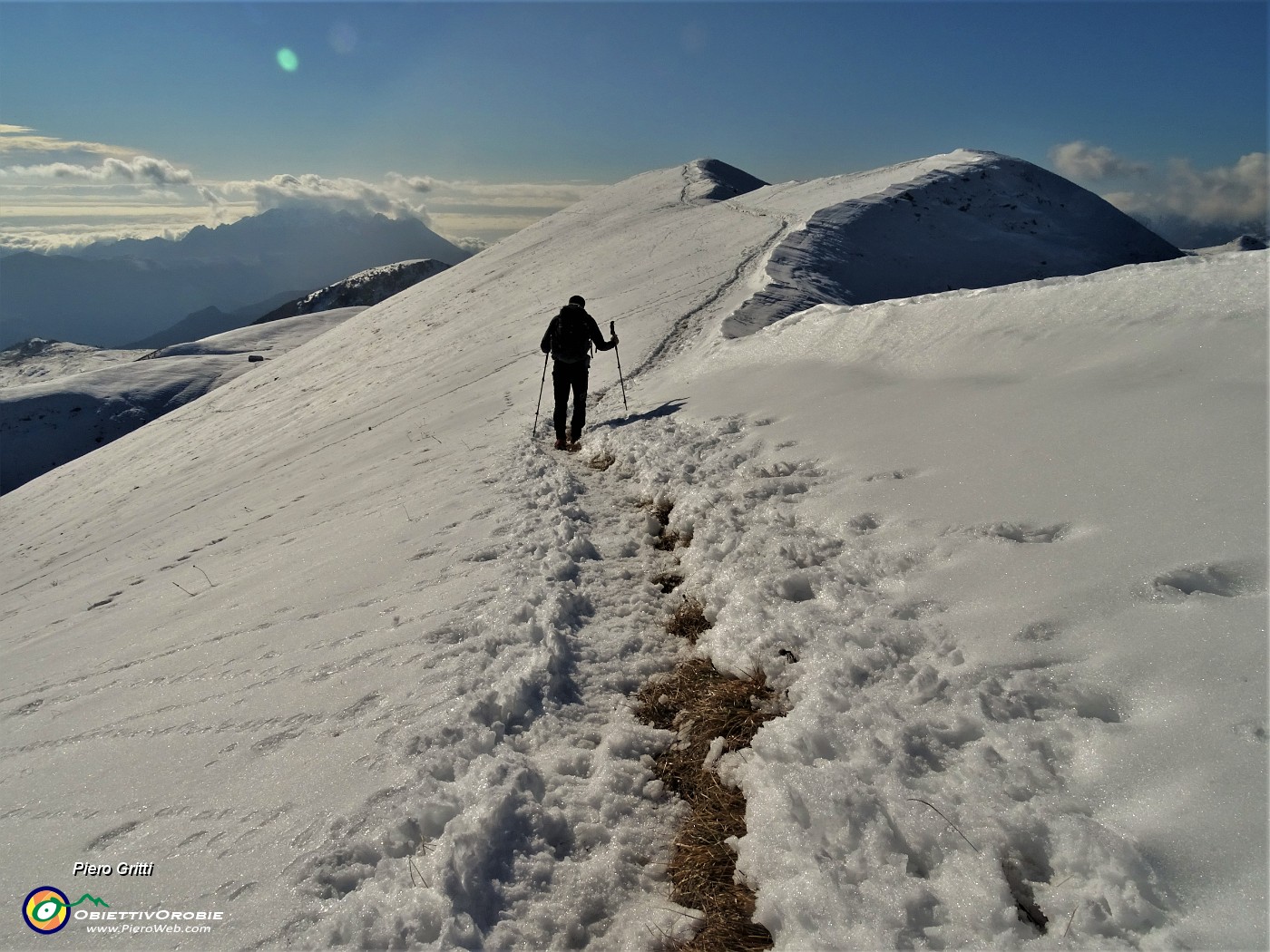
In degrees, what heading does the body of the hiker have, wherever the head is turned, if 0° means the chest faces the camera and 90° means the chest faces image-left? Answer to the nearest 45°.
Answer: approximately 180°

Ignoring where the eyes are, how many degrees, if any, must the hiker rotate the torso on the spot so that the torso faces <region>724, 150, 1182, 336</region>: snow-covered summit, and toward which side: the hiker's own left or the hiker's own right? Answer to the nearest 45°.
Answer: approximately 45° to the hiker's own right
